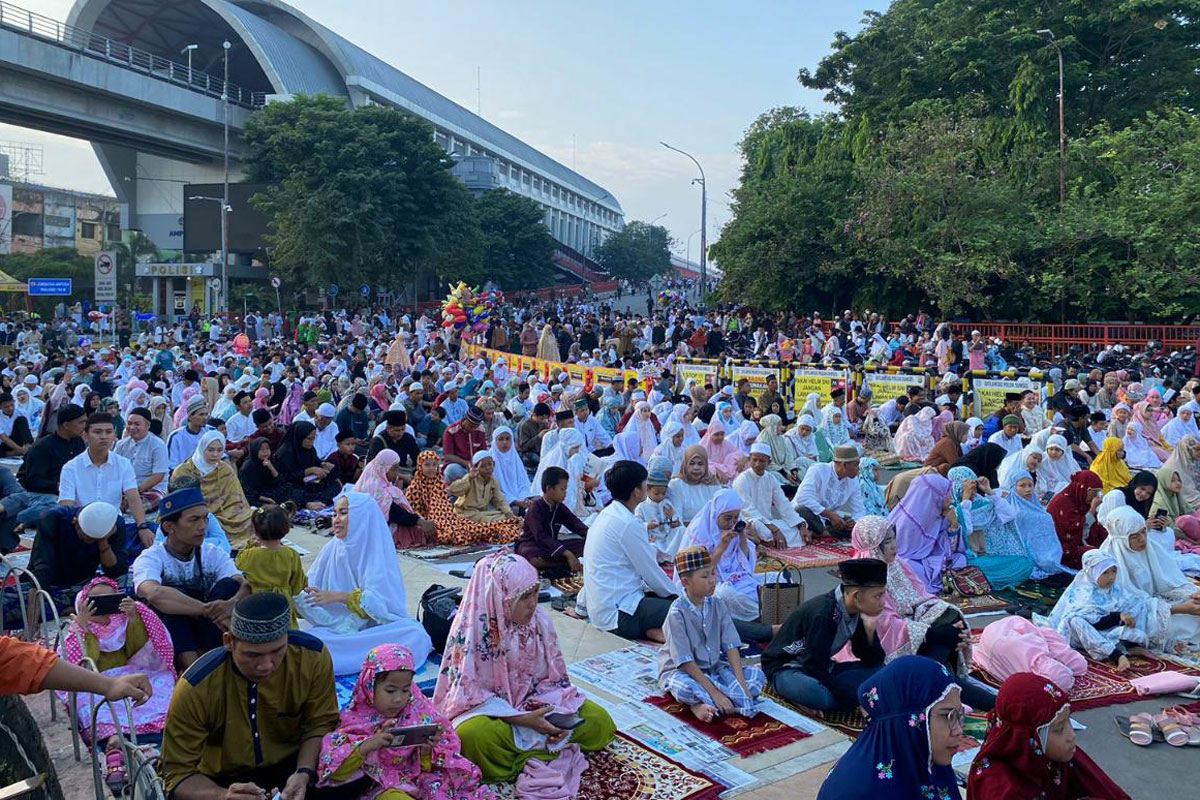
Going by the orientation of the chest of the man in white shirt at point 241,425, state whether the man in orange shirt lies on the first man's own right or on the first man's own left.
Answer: on the first man's own right

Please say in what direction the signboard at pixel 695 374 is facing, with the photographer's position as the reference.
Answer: facing the viewer

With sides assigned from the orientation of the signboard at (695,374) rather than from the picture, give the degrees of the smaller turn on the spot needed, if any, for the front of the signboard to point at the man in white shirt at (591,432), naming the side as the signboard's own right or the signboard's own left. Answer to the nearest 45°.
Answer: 0° — it already faces them

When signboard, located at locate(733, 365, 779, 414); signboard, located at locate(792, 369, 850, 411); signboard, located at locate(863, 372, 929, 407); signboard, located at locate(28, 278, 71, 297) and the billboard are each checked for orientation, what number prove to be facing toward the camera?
5

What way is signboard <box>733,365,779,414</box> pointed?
toward the camera

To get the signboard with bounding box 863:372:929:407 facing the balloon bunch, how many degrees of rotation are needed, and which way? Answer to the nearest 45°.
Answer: approximately 135° to its right

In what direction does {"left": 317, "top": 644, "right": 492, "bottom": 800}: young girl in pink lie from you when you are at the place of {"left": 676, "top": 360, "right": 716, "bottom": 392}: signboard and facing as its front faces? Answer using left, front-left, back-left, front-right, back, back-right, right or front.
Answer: front

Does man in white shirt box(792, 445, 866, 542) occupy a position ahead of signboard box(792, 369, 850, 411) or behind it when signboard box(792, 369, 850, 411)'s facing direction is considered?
ahead

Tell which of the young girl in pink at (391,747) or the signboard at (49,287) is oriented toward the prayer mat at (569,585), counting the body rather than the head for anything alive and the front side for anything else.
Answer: the signboard

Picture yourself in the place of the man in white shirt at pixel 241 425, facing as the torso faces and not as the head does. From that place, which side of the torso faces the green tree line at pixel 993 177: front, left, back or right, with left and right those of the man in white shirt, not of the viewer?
left

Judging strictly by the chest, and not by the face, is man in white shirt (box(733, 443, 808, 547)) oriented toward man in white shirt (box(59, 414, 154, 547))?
no

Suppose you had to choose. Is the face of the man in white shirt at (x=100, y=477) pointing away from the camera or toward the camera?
toward the camera

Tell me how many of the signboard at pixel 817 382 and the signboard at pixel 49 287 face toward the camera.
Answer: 2

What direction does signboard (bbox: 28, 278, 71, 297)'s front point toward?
toward the camera

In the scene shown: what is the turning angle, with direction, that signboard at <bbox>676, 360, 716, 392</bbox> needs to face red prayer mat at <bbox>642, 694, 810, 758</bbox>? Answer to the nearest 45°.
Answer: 0° — it already faces it

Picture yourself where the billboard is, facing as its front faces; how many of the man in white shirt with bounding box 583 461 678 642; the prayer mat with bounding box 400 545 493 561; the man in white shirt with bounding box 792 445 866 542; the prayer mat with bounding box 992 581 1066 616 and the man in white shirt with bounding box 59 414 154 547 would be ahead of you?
5

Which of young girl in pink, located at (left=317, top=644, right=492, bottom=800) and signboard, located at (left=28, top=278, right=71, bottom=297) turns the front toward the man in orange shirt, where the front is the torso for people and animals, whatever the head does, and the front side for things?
the signboard

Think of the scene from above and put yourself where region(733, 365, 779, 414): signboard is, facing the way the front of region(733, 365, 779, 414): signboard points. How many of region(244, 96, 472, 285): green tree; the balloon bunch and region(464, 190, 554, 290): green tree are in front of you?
0

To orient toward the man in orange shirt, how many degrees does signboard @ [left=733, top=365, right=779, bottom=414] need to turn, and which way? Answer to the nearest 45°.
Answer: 0° — it already faces them

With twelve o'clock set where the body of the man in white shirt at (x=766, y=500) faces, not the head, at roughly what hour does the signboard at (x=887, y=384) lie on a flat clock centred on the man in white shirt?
The signboard is roughly at 8 o'clock from the man in white shirt.

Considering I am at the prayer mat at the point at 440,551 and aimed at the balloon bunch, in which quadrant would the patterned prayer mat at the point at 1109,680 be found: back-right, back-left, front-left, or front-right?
back-right
